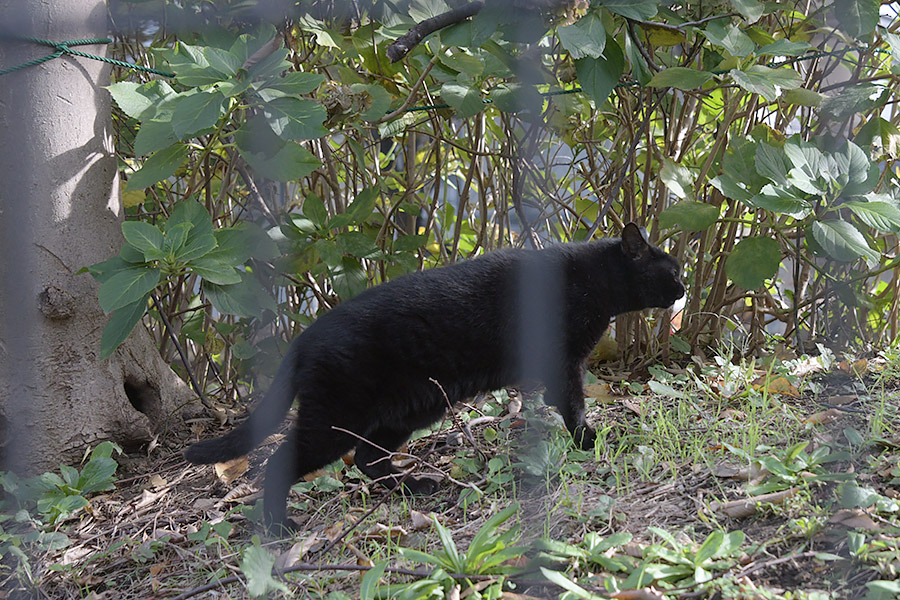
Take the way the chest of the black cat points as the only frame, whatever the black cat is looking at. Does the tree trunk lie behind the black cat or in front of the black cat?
behind

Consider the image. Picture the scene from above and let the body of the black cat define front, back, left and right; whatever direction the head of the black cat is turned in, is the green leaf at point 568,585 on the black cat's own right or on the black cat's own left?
on the black cat's own right

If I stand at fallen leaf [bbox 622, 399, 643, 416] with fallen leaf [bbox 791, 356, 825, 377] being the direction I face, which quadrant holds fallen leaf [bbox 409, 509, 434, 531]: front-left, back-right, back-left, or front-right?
back-right

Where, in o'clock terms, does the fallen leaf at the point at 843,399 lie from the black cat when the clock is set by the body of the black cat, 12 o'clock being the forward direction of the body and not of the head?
The fallen leaf is roughly at 12 o'clock from the black cat.

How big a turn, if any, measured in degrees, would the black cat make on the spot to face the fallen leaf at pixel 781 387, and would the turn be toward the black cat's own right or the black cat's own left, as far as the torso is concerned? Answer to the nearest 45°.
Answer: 0° — it already faces it

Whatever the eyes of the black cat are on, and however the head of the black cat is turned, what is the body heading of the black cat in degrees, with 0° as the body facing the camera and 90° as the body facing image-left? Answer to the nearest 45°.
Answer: approximately 270°

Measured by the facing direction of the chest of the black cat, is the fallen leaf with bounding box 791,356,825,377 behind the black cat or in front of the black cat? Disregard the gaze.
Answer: in front

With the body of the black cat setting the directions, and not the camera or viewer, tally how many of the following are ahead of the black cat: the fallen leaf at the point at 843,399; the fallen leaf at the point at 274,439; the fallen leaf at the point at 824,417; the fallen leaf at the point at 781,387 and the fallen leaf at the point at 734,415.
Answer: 4

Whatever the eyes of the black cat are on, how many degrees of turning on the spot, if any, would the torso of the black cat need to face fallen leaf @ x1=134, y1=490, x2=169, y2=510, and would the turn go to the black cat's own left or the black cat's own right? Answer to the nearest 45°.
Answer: approximately 180°

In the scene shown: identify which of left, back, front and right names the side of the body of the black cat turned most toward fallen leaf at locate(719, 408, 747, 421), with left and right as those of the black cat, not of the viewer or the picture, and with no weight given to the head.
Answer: front

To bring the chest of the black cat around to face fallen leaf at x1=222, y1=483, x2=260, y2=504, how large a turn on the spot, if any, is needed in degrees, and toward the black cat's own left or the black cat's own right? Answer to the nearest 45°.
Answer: approximately 180°

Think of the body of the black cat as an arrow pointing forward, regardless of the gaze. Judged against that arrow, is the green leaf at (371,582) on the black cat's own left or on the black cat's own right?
on the black cat's own right

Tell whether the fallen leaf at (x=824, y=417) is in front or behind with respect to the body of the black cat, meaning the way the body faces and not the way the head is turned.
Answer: in front

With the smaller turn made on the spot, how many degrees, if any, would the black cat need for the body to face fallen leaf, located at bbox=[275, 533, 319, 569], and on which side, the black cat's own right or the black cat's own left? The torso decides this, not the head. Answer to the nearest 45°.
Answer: approximately 135° to the black cat's own right

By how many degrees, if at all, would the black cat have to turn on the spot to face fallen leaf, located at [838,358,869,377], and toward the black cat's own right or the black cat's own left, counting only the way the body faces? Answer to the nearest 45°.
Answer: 0° — it already faces it

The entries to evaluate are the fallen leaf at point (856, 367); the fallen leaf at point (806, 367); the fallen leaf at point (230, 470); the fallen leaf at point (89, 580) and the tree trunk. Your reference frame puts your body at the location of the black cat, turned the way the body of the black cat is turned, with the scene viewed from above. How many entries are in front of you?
2
